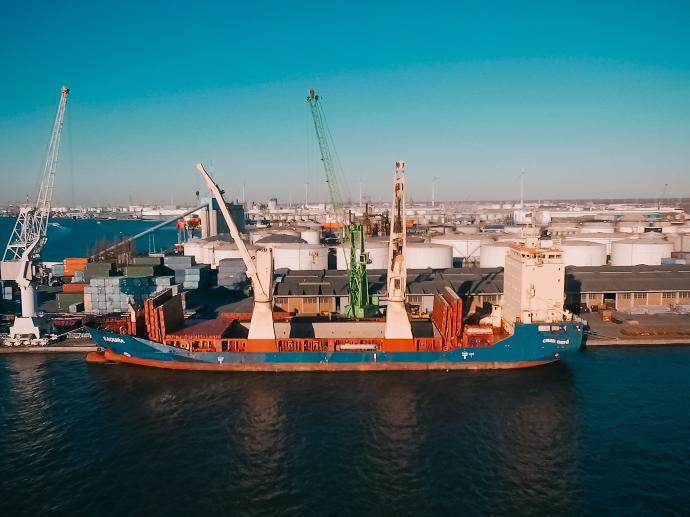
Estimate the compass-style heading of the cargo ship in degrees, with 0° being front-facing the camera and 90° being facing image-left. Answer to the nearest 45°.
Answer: approximately 90°

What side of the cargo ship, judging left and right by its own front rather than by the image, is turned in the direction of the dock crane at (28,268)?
front
